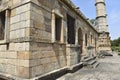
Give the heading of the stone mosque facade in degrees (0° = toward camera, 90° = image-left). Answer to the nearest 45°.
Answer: approximately 315°
